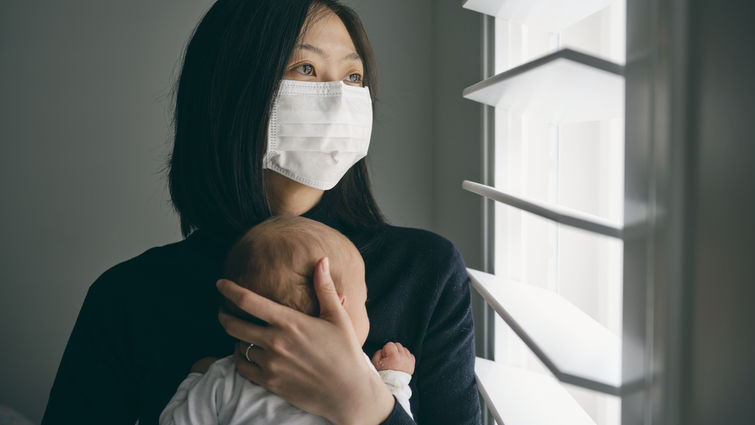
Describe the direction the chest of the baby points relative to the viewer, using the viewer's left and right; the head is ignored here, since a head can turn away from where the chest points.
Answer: facing away from the viewer and to the right of the viewer

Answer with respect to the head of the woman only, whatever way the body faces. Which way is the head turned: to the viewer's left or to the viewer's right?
to the viewer's right
